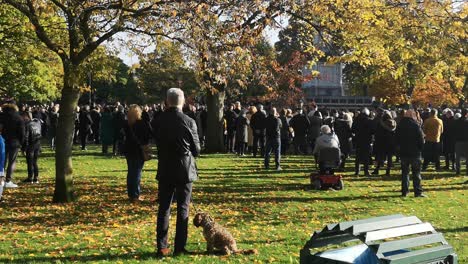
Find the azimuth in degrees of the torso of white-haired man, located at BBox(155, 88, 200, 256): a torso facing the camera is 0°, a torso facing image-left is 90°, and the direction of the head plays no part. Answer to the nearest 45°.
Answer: approximately 180°

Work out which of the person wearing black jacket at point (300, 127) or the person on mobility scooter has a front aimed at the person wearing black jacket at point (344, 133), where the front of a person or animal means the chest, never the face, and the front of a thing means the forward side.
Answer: the person on mobility scooter

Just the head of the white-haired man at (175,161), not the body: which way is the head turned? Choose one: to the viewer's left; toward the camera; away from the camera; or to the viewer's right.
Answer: away from the camera

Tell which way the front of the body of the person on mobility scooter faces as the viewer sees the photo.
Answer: away from the camera

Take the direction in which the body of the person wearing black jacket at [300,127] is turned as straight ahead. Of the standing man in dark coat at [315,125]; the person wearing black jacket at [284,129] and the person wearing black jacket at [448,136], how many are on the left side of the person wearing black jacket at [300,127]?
1

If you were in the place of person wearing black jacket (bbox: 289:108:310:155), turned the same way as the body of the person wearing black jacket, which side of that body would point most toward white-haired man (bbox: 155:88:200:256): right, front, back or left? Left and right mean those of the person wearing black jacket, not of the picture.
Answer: back

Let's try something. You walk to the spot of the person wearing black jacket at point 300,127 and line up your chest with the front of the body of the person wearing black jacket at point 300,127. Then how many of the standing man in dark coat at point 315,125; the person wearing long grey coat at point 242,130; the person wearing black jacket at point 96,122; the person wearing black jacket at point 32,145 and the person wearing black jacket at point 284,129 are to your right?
1

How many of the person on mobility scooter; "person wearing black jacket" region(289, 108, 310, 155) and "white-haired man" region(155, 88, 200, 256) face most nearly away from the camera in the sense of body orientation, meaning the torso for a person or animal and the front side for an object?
3

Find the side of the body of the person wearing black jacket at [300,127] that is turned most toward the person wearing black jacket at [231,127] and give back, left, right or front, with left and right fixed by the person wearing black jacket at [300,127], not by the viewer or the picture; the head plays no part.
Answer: left

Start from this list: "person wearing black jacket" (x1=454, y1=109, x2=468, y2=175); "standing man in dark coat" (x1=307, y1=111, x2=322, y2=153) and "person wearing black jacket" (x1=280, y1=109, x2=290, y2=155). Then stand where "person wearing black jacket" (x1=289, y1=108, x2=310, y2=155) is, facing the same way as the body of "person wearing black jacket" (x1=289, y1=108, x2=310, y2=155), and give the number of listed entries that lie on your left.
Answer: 1

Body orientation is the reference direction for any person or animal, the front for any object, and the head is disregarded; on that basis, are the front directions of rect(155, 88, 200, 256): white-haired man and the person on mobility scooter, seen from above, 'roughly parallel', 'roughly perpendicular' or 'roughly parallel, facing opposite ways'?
roughly parallel

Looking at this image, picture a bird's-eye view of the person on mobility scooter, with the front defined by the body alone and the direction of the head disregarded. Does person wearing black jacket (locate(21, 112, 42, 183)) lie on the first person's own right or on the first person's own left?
on the first person's own left

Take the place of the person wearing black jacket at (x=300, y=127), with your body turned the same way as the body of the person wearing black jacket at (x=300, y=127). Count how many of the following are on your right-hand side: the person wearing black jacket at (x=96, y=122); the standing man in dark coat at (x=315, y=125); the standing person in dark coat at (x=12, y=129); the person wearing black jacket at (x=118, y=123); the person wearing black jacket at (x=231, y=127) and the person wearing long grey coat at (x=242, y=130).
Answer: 1

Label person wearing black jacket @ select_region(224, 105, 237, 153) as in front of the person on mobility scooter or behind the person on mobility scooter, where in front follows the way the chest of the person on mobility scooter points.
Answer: in front

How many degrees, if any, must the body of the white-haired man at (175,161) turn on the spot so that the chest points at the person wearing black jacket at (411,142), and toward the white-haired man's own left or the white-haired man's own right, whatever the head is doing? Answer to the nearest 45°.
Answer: approximately 45° to the white-haired man's own right

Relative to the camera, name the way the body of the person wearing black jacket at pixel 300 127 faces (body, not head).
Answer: away from the camera
